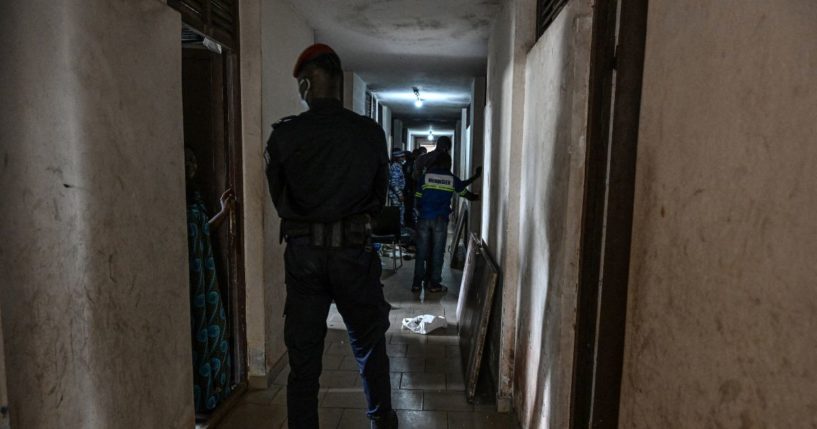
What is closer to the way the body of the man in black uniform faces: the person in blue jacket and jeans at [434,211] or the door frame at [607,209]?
the person in blue jacket and jeans

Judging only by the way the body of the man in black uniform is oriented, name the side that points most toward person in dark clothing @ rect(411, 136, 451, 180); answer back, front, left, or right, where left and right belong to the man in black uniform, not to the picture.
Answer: front

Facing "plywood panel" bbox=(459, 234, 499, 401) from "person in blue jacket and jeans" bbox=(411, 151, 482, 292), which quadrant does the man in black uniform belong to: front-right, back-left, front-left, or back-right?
front-right

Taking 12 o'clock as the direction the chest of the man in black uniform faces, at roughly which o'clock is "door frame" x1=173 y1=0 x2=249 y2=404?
The door frame is roughly at 11 o'clock from the man in black uniform.

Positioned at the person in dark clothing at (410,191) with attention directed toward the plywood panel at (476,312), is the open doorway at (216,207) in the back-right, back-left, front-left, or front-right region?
front-right

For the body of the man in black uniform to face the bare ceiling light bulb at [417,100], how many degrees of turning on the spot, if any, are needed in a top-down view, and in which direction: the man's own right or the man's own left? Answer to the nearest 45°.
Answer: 0° — they already face it

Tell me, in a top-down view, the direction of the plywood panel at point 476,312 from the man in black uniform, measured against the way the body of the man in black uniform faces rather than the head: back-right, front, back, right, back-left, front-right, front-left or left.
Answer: front-right

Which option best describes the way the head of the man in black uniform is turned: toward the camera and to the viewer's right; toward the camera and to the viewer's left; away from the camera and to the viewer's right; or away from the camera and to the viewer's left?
away from the camera and to the viewer's left

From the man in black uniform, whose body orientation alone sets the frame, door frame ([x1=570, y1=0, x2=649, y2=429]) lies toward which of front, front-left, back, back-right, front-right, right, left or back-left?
back-right

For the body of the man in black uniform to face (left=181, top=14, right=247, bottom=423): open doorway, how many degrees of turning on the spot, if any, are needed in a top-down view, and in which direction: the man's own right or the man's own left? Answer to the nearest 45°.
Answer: approximately 45° to the man's own left

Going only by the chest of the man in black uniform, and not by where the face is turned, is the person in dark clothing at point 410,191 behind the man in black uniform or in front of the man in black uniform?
in front

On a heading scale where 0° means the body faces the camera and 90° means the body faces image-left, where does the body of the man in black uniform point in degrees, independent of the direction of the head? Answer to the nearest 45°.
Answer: approximately 180°

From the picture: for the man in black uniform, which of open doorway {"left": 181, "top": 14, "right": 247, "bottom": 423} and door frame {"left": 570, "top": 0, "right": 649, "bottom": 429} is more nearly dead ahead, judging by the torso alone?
the open doorway

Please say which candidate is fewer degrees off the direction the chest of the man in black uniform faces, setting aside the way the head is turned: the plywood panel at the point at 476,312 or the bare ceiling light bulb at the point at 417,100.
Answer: the bare ceiling light bulb
